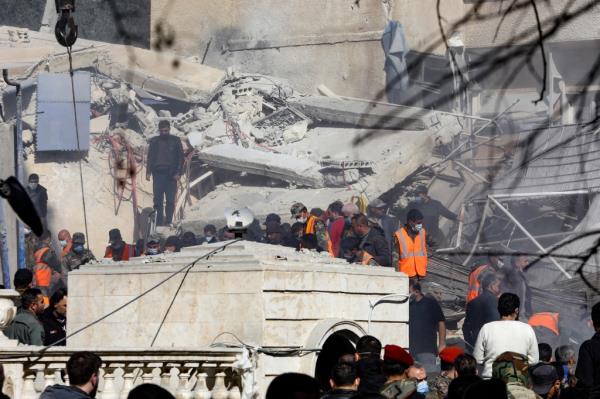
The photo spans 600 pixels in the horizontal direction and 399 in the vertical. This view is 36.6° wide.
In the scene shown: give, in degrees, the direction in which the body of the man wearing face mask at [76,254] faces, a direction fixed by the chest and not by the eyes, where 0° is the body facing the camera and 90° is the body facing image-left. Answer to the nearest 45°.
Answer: approximately 0°

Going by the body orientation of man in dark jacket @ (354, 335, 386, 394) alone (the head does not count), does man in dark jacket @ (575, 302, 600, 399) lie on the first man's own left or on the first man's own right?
on the first man's own right

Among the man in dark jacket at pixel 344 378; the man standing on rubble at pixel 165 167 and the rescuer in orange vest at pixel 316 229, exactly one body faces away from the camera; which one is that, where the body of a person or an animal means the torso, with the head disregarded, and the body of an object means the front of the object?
the man in dark jacket

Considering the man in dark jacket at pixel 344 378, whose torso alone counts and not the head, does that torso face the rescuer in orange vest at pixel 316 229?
yes

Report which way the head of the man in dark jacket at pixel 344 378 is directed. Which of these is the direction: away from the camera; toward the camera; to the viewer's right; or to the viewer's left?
away from the camera

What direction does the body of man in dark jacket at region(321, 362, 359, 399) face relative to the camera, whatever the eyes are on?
away from the camera

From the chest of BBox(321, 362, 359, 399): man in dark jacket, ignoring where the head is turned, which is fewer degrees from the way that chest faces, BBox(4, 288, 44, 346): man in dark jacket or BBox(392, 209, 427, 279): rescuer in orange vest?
the rescuer in orange vest

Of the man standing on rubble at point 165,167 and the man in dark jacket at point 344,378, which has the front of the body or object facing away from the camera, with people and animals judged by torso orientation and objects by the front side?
the man in dark jacket

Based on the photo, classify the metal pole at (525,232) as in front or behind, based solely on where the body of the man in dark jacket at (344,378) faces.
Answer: in front

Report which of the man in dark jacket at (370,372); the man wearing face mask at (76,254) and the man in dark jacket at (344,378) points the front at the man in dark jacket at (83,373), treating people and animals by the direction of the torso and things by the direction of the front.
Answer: the man wearing face mask
